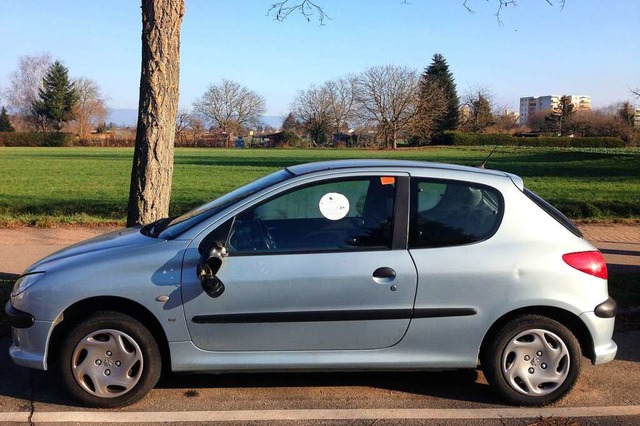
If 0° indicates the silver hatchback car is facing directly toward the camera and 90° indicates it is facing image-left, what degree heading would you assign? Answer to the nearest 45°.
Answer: approximately 90°

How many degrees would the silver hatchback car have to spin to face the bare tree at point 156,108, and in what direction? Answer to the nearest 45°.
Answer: approximately 45° to its right
